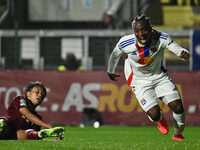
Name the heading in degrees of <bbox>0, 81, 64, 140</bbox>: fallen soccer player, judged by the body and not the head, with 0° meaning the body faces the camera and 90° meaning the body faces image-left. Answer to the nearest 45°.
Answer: approximately 315°

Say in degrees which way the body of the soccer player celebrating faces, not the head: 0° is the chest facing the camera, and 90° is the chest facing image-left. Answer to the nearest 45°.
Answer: approximately 0°
